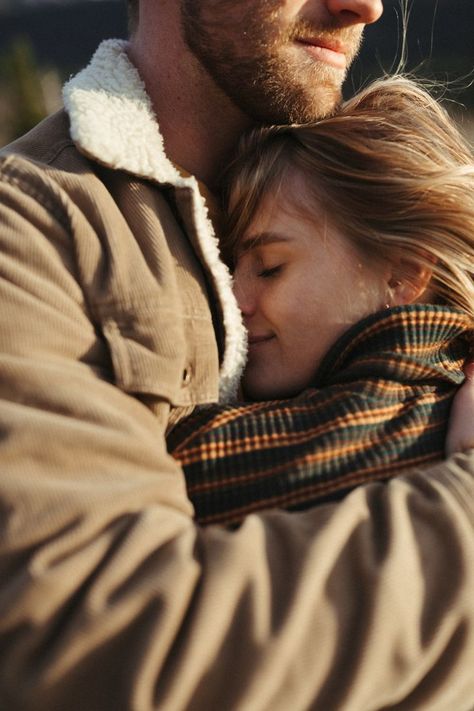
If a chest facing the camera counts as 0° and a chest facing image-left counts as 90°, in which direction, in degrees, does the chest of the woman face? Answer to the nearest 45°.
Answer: approximately 90°

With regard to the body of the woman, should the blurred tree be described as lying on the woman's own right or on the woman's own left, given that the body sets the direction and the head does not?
on the woman's own right

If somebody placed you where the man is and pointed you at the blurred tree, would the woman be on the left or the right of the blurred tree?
right
